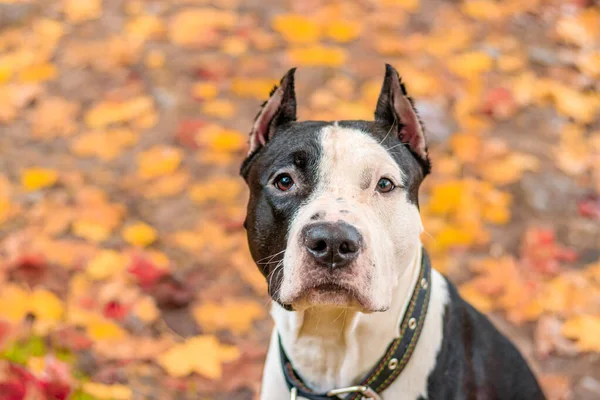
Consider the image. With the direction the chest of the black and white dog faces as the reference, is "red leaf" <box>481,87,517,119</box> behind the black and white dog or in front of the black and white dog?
behind

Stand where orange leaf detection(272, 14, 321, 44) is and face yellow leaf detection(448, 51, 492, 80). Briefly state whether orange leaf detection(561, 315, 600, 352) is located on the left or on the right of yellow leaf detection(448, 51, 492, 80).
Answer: right

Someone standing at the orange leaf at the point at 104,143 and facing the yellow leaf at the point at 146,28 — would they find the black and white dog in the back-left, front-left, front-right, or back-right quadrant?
back-right

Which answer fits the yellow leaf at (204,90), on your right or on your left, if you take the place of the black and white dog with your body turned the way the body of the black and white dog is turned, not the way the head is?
on your right

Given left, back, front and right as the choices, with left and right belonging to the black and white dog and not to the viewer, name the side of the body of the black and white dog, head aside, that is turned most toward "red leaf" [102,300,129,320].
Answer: right

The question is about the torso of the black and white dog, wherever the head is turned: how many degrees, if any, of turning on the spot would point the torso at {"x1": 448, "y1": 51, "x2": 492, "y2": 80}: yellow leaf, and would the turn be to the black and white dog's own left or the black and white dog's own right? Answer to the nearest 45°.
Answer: approximately 135° to the black and white dog's own right

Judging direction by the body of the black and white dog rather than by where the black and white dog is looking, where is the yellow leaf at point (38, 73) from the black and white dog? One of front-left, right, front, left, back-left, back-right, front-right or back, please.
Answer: right

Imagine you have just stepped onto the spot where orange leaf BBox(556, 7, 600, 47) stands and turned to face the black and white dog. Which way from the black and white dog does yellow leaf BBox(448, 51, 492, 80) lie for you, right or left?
right

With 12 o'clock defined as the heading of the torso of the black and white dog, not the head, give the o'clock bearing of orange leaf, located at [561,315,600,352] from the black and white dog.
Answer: The orange leaf is roughly at 6 o'clock from the black and white dog.

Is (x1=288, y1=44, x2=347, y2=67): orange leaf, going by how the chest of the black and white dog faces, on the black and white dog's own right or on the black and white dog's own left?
on the black and white dog's own right

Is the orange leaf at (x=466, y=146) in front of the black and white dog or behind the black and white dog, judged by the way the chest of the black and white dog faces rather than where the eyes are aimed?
behind

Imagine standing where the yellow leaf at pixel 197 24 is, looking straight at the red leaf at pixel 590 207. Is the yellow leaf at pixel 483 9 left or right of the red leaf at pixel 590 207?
left

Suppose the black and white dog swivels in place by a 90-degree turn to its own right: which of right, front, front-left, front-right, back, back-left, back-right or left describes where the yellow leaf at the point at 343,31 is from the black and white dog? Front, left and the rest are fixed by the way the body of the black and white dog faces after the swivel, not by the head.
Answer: front-right

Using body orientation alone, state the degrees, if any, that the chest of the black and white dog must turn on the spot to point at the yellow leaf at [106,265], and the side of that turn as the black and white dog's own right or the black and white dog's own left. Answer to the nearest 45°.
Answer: approximately 90° to the black and white dog's own right

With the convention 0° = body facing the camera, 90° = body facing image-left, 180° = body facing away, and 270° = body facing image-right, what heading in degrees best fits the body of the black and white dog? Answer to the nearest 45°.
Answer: approximately 45°
